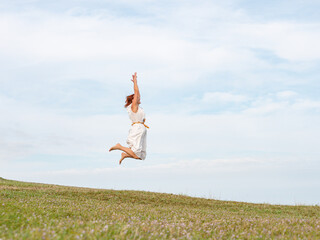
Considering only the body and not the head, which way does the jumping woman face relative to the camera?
to the viewer's right
